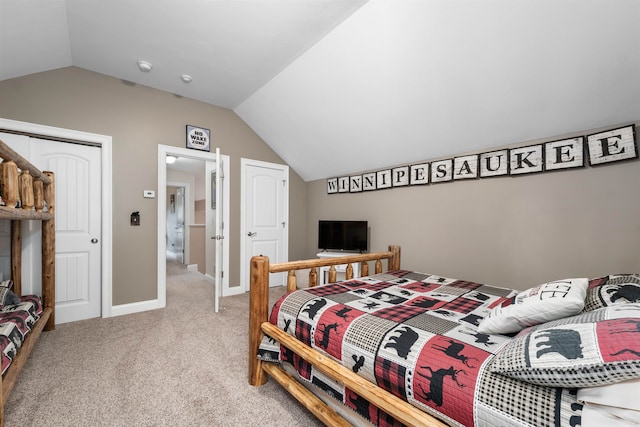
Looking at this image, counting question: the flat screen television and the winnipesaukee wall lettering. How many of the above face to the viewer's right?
0

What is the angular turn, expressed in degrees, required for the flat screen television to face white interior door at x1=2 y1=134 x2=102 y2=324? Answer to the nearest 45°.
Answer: approximately 45° to its right

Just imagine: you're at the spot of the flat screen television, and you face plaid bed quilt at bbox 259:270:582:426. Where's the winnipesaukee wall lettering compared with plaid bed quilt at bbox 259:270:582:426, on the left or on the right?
left

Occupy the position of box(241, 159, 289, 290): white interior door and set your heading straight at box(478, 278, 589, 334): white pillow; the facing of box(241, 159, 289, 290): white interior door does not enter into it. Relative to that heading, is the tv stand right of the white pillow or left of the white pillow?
left

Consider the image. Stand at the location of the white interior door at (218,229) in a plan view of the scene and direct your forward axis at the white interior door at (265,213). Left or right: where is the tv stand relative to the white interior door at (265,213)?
right

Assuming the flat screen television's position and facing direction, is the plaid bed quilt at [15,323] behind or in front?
in front

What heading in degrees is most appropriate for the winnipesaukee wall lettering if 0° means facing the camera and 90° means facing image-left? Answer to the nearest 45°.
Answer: approximately 45°

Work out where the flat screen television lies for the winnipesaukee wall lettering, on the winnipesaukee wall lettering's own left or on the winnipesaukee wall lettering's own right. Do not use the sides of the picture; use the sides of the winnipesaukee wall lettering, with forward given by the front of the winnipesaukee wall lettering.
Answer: on the winnipesaukee wall lettering's own right

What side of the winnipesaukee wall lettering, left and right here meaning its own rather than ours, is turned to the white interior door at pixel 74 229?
front

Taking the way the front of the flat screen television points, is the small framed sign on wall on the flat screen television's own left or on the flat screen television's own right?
on the flat screen television's own right
